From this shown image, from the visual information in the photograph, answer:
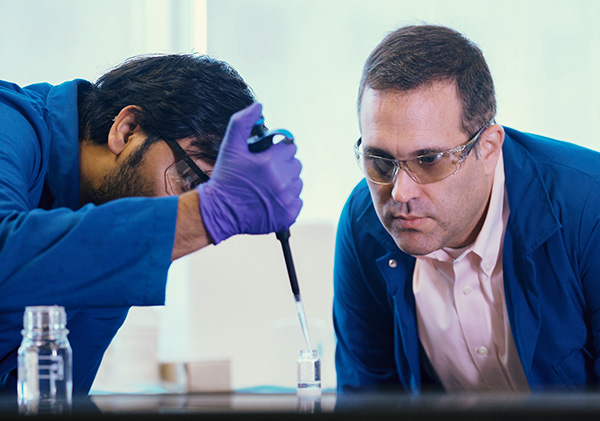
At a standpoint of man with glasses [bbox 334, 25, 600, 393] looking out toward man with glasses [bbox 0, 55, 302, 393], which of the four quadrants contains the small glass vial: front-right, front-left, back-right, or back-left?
front-left

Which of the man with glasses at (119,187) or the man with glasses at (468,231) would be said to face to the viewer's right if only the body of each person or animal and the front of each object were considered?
the man with glasses at (119,187)

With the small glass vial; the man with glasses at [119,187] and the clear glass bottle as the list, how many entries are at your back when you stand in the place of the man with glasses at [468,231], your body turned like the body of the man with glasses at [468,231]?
0

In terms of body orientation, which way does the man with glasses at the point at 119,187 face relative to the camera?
to the viewer's right

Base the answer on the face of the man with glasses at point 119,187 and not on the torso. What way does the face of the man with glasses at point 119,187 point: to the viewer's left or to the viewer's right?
to the viewer's right

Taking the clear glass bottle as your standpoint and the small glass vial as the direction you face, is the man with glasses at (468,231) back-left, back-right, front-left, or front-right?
front-left

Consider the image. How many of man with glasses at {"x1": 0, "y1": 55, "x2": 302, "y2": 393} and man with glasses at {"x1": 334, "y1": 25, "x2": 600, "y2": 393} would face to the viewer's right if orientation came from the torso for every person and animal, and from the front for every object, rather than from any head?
1

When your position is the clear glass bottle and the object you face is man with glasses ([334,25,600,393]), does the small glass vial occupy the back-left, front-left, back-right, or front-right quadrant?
front-right

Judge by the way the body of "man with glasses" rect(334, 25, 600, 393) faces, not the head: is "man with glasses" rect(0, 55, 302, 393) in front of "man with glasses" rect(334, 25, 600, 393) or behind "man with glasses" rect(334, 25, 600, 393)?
in front

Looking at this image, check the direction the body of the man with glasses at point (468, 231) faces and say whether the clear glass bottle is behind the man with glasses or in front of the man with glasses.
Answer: in front

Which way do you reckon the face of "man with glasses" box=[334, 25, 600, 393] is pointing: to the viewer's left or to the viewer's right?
to the viewer's left

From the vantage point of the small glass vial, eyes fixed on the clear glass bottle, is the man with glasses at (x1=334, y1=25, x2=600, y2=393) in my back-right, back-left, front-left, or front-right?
back-right

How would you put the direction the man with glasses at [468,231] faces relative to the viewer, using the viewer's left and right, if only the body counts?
facing the viewer and to the left of the viewer

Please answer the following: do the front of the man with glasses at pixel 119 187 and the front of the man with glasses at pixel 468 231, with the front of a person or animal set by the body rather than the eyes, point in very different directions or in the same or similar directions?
very different directions
